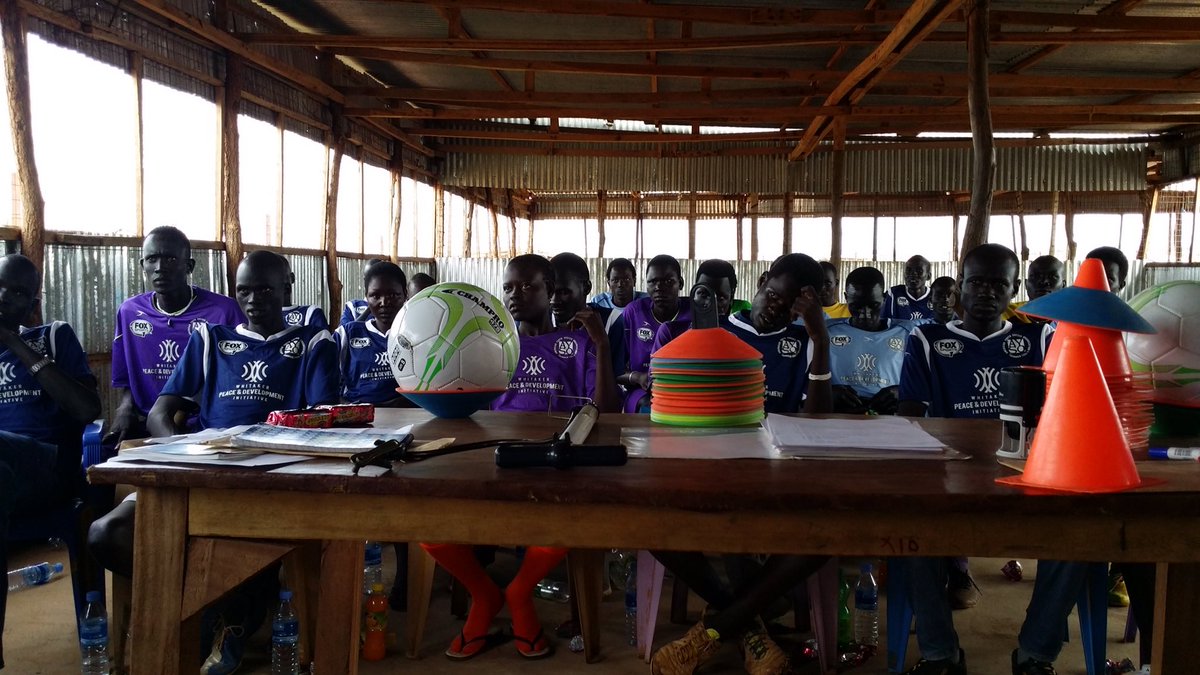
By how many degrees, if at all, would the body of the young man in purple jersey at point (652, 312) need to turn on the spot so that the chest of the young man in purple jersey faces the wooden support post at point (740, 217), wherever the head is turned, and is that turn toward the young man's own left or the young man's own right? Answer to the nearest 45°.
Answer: approximately 180°

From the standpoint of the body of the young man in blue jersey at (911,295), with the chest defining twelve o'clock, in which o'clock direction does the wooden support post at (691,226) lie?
The wooden support post is roughly at 5 o'clock from the young man in blue jersey.

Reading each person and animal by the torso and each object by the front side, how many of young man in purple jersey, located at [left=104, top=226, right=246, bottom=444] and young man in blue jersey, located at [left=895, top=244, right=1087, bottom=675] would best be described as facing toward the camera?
2

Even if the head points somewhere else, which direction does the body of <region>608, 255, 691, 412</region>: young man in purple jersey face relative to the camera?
toward the camera

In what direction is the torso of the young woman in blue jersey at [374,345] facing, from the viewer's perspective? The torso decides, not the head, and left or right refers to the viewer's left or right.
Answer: facing the viewer

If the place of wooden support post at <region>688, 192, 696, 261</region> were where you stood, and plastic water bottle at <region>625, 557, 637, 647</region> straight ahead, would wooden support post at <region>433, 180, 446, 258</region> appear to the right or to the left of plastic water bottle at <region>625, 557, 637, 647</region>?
right

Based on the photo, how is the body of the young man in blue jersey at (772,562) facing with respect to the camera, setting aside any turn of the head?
toward the camera

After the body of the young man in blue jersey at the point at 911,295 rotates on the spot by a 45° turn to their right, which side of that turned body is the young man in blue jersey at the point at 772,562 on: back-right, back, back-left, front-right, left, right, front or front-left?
front-left

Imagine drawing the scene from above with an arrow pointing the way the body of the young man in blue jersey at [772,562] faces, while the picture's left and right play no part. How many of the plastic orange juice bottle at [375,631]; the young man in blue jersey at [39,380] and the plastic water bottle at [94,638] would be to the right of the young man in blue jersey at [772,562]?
3

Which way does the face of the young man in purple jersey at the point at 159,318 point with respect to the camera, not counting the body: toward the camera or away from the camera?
toward the camera

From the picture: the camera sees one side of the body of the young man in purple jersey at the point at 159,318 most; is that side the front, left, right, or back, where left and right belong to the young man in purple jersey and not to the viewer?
front

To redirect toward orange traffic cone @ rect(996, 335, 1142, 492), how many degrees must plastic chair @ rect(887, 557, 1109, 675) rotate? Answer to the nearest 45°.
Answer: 0° — it already faces it

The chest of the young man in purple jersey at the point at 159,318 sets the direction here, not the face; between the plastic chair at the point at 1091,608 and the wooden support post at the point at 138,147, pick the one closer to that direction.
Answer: the plastic chair

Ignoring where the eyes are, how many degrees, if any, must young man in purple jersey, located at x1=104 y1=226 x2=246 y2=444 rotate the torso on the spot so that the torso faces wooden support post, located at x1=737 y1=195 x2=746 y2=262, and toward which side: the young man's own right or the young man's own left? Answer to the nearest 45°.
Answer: approximately 135° to the young man's own left

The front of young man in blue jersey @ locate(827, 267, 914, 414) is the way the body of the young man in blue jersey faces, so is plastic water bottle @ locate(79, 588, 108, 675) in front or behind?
in front

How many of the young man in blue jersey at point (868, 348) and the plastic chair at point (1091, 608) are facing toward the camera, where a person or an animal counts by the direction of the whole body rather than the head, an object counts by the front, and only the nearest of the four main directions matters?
2

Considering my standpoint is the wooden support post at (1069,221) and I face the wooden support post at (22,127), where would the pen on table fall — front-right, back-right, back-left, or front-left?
front-left
